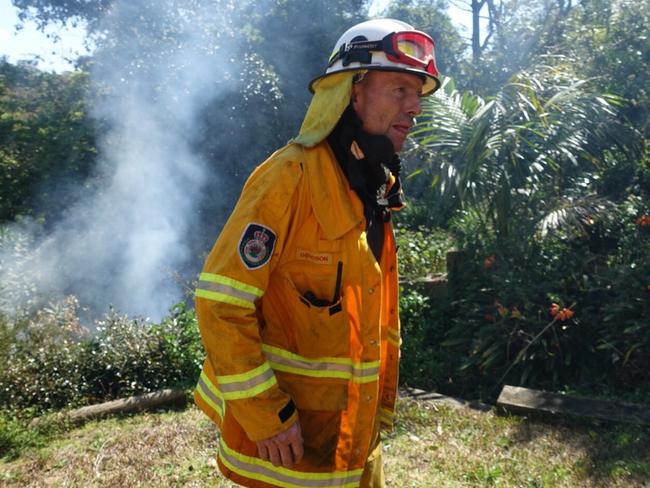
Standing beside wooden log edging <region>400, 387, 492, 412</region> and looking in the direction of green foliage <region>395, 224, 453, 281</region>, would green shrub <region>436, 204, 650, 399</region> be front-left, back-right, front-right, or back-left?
front-right

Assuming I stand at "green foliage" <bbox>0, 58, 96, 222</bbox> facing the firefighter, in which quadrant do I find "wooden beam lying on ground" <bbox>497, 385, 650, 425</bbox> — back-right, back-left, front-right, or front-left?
front-left

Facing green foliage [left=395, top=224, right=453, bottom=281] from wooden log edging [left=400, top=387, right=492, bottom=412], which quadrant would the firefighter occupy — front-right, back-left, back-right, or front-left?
back-left

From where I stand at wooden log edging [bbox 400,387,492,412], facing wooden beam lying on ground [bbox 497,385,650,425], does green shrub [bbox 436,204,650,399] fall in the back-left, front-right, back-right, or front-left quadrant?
front-left

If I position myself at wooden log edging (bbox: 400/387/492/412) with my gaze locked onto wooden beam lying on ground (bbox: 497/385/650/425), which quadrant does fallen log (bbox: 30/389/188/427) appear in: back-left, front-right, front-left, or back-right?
back-right

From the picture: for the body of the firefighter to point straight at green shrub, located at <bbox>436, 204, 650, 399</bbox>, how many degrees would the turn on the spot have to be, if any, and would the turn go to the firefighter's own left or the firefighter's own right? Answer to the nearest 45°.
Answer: approximately 90° to the firefighter's own left

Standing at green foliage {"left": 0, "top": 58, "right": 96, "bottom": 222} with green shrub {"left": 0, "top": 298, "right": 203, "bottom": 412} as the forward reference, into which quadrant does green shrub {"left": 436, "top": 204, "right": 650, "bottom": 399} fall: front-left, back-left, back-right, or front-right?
front-left

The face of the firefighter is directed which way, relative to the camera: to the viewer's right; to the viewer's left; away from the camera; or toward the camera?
to the viewer's right

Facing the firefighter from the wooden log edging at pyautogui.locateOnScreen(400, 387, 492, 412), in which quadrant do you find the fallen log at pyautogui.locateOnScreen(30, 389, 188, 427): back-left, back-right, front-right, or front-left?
front-right

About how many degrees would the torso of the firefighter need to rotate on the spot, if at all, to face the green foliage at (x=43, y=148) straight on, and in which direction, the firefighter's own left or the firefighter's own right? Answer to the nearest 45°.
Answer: approximately 180°

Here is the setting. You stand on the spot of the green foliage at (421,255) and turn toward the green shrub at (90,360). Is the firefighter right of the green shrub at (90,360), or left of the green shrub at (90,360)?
left

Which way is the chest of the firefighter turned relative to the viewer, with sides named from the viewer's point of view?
facing the viewer and to the right of the viewer

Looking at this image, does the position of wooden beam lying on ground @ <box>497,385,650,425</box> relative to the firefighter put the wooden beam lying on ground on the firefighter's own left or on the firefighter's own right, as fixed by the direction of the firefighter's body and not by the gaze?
on the firefighter's own left

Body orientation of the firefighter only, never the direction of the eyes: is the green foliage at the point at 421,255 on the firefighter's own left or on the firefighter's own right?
on the firefighter's own left
